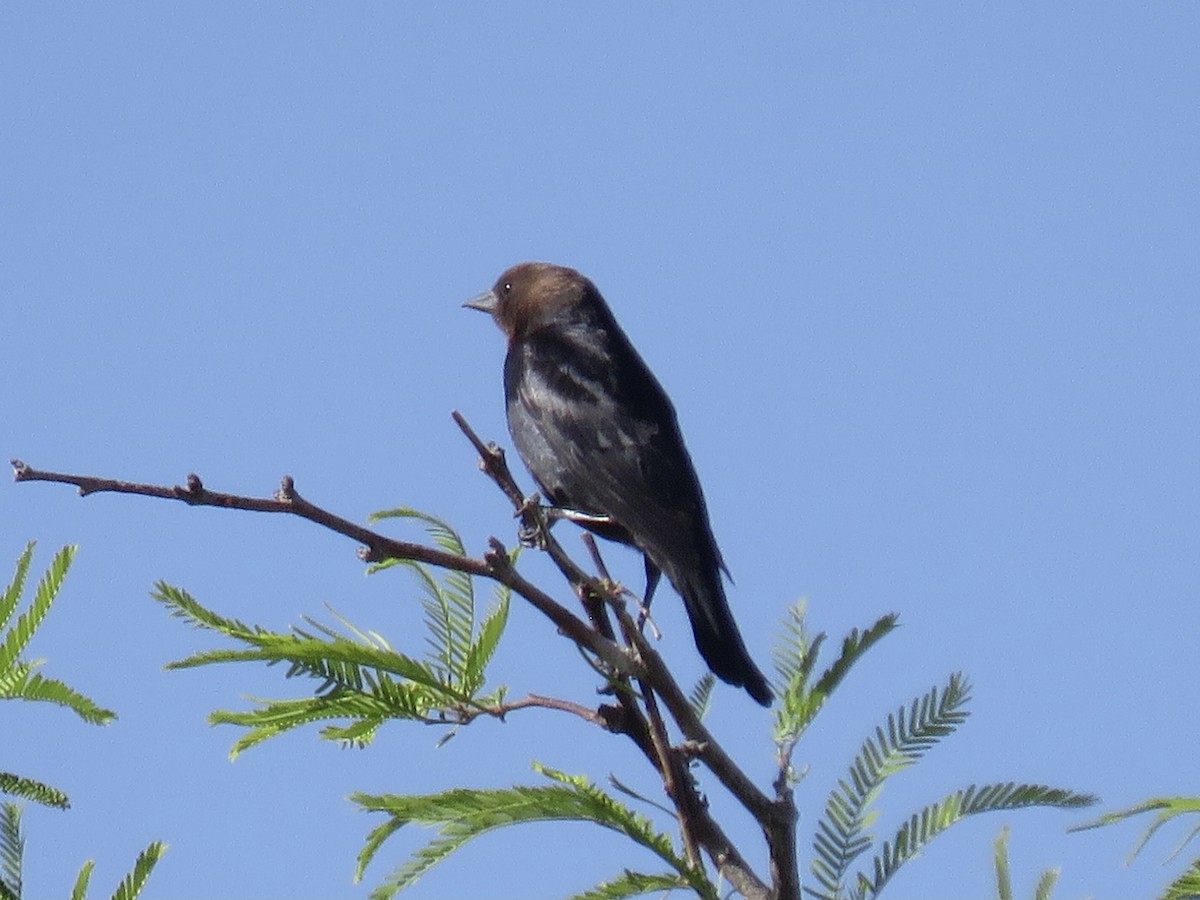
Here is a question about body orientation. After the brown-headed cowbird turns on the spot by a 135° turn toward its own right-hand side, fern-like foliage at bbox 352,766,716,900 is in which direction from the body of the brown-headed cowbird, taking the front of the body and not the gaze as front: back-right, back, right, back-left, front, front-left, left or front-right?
back-right

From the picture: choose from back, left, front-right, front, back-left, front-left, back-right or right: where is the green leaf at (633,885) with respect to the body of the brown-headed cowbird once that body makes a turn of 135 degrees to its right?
back-right

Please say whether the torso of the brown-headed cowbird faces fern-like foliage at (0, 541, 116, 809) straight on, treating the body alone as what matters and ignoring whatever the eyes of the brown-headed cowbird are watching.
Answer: yes

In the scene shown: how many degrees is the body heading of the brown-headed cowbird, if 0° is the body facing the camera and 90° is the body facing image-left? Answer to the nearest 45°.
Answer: approximately 90°

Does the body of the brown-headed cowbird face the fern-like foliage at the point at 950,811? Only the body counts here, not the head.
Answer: no
